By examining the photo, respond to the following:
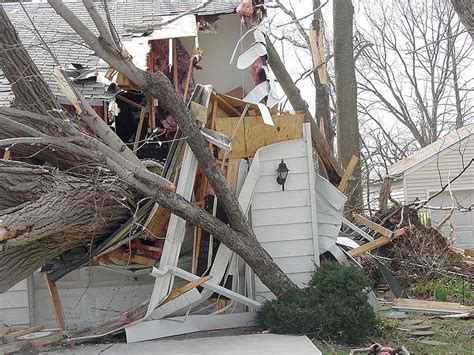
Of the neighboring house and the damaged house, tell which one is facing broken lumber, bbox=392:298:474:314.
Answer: the neighboring house

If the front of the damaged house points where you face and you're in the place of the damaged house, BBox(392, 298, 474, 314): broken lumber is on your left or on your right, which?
on your left

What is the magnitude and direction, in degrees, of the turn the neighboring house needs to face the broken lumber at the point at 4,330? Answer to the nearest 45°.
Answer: approximately 45° to its right

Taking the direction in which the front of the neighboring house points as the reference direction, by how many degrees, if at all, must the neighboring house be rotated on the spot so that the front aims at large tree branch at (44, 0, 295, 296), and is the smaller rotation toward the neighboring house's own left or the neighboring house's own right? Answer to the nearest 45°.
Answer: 0° — it already faces it

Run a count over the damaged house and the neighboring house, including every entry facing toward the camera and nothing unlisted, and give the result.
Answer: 2

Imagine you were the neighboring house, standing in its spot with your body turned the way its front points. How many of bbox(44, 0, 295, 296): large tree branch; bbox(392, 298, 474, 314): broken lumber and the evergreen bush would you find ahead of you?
3

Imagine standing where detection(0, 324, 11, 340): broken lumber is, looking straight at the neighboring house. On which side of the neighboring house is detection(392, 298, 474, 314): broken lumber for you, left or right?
right

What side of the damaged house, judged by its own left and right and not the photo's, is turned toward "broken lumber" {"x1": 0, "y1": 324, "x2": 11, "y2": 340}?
right

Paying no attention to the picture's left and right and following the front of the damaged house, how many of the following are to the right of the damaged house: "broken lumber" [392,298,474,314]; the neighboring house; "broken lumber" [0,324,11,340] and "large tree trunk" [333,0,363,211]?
1

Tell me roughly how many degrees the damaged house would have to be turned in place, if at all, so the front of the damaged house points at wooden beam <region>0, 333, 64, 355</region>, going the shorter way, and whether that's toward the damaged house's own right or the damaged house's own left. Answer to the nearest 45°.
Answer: approximately 90° to the damaged house's own right

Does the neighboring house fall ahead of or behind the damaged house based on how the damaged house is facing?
behind

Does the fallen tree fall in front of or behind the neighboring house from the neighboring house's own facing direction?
in front

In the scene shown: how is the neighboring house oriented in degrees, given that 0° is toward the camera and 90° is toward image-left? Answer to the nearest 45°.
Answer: approximately 0°

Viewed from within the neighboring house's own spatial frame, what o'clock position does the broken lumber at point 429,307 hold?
The broken lumber is roughly at 12 o'clock from the neighboring house.

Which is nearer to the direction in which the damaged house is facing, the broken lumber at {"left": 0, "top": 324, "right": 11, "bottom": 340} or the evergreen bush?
the evergreen bush

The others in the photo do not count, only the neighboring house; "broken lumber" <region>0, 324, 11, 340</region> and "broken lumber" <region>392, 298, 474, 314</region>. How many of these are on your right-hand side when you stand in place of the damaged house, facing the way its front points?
1

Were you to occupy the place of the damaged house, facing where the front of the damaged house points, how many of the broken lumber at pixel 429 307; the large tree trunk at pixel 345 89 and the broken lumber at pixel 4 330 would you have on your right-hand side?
1
